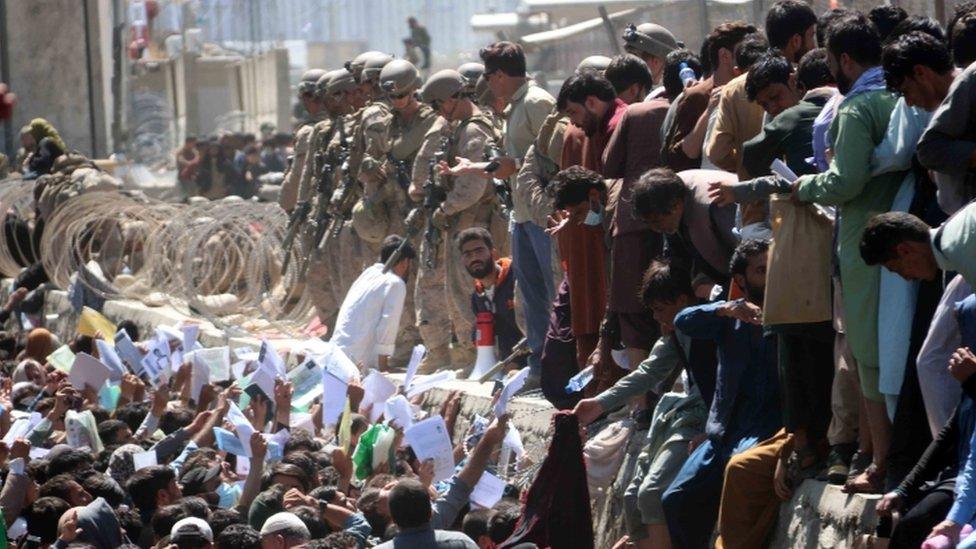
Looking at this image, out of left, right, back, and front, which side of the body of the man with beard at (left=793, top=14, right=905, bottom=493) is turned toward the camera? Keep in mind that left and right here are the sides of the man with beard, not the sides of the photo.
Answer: left

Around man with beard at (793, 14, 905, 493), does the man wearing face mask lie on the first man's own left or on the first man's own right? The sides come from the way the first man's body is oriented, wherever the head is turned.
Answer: on the first man's own right

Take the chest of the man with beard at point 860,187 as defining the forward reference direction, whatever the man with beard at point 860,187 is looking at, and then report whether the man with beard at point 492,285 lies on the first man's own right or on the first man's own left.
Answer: on the first man's own right
